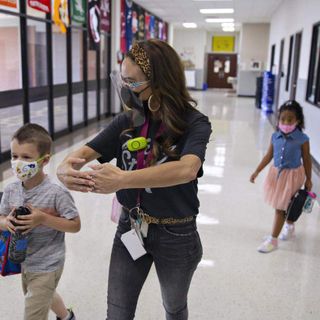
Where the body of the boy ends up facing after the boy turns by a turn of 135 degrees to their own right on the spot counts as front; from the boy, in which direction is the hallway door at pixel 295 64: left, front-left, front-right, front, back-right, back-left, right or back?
front-right

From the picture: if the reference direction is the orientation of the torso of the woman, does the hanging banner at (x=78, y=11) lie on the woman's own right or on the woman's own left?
on the woman's own right

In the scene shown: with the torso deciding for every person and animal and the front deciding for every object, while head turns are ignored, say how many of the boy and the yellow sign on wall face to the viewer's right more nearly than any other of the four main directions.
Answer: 0

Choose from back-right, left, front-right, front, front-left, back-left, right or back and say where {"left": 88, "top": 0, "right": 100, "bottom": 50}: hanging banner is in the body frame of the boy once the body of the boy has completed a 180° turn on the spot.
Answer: front-left

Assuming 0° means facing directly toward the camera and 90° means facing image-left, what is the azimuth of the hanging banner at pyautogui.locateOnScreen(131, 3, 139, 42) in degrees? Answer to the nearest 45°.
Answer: approximately 315°

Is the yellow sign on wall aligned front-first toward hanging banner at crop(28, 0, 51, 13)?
yes
